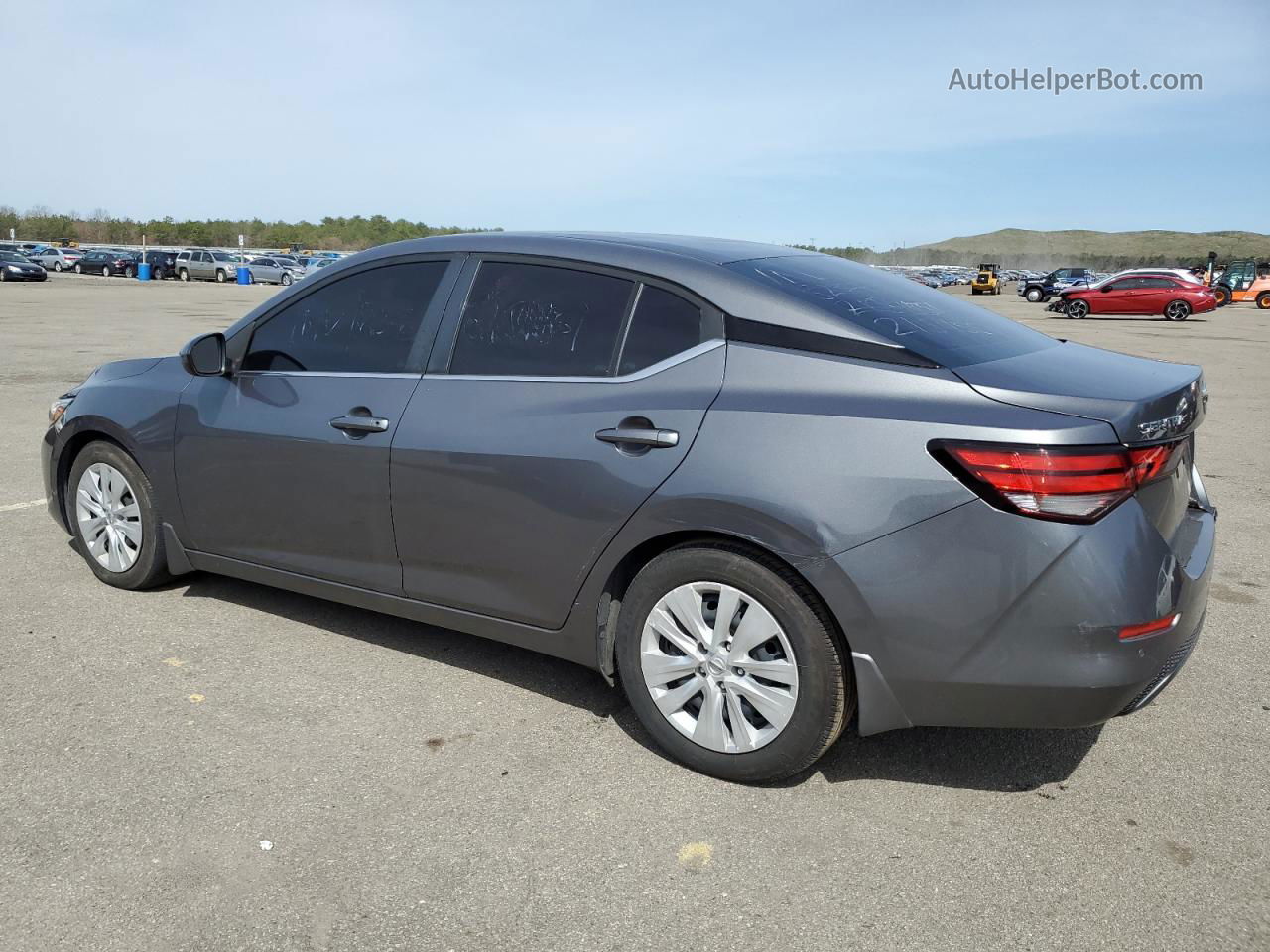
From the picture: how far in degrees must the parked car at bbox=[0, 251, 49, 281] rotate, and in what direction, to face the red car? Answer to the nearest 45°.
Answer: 0° — it already faces it

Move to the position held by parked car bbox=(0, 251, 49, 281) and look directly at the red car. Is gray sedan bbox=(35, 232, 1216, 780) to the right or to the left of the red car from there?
right

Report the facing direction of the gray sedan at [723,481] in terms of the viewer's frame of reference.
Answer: facing away from the viewer and to the left of the viewer

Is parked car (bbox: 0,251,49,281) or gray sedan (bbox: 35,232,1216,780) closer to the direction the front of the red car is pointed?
the parked car

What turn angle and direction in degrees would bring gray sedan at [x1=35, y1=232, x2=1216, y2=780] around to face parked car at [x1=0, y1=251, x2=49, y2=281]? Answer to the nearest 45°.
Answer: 0° — it already faces it

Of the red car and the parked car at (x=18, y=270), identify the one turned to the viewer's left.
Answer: the red car

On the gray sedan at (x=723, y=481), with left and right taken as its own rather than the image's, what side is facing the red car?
right

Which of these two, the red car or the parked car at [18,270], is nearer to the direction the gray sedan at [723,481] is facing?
the parked car

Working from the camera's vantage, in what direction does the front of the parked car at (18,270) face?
facing the viewer and to the right of the viewer

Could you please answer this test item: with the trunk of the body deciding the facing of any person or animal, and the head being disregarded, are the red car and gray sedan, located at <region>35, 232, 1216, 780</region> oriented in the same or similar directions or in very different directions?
same or similar directions

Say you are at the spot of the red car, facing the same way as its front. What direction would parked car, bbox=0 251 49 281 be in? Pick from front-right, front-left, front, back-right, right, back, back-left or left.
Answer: front

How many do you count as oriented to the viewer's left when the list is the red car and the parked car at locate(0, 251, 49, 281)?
1

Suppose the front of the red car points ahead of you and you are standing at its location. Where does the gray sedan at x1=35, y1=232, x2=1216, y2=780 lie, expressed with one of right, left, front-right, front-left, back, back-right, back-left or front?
left

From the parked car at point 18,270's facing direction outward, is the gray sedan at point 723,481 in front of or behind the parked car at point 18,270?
in front

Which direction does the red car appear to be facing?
to the viewer's left
